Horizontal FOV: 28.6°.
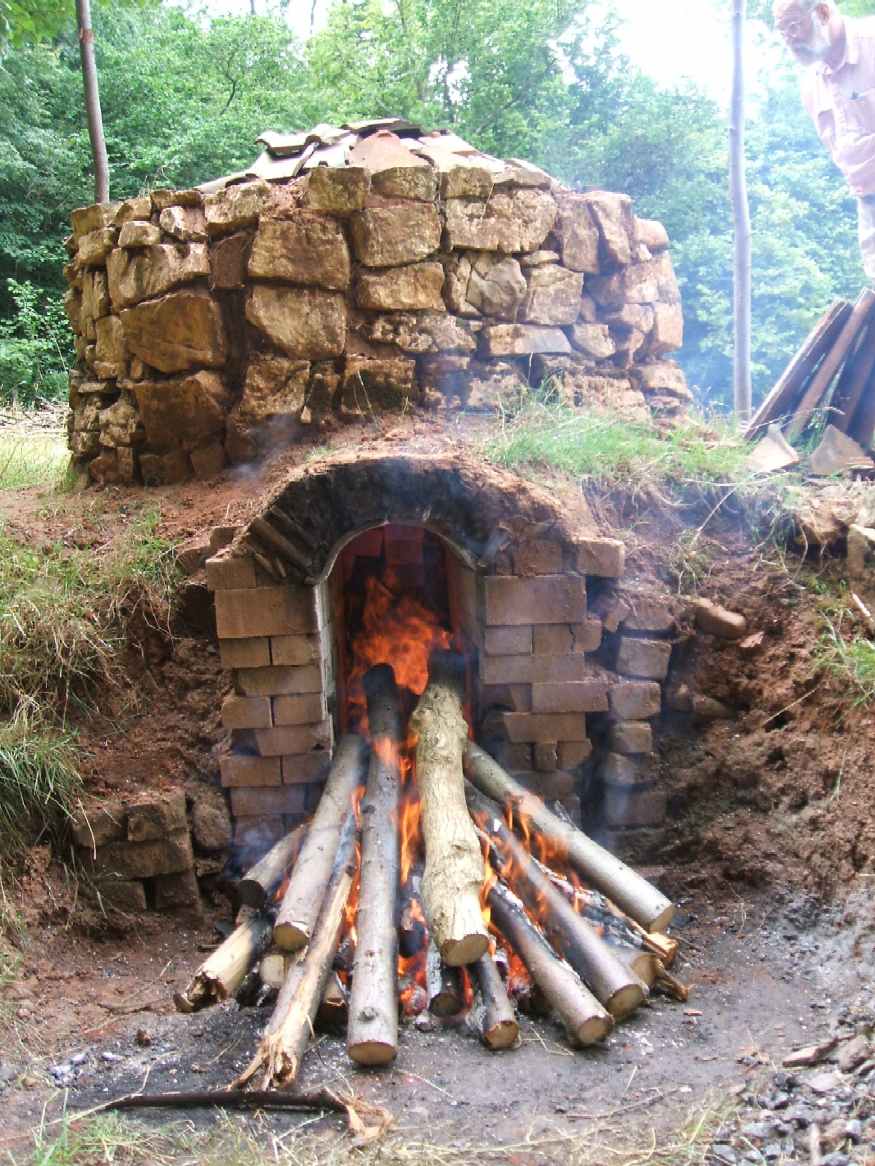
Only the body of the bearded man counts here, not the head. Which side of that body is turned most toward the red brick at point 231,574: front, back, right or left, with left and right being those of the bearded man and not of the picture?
front

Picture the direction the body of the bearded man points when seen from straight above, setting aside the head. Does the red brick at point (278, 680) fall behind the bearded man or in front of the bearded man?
in front

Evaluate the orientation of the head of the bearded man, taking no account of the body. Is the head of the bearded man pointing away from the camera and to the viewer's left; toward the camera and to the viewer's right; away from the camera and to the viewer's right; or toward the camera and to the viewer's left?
toward the camera and to the viewer's left

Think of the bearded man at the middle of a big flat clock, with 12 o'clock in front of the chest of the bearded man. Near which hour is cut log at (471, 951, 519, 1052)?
The cut log is roughly at 11 o'clock from the bearded man.

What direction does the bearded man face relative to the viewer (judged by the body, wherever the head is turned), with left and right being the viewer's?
facing the viewer and to the left of the viewer

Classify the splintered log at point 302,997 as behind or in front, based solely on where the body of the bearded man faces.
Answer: in front

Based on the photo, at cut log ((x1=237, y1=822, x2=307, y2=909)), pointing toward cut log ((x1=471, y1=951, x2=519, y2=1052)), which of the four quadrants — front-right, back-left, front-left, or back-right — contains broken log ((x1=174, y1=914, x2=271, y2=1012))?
front-right

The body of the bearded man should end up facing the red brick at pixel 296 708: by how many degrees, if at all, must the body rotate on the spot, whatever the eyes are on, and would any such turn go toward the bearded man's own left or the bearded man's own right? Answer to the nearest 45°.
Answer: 0° — they already face it
